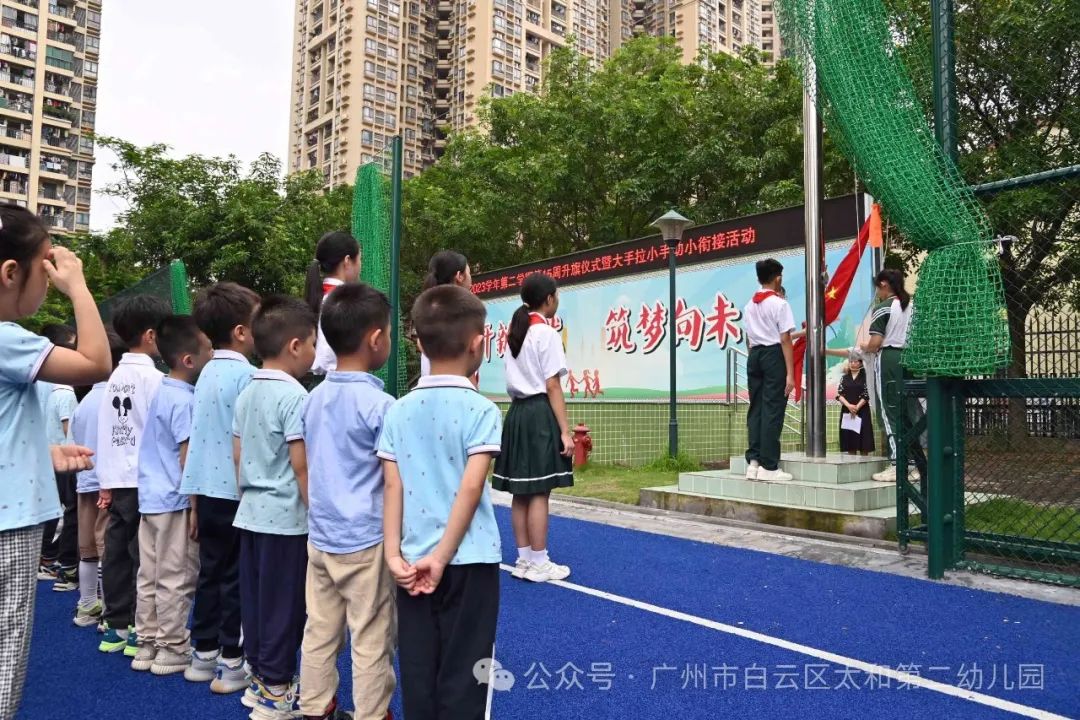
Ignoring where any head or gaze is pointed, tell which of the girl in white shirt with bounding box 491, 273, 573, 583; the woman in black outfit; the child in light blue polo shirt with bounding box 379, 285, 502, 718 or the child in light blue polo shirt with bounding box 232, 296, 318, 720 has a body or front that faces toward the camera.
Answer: the woman in black outfit

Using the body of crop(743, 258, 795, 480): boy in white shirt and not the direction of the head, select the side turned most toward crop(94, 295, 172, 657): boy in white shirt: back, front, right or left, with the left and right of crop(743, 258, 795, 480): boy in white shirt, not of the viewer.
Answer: back

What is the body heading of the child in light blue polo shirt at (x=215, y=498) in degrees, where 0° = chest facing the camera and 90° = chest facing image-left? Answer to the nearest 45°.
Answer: approximately 225°

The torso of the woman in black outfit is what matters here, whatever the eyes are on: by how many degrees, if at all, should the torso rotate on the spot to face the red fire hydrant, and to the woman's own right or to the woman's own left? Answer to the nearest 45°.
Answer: approximately 90° to the woman's own right

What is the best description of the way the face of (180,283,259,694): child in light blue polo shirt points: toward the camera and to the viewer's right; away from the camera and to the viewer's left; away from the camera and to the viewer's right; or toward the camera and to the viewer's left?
away from the camera and to the viewer's right

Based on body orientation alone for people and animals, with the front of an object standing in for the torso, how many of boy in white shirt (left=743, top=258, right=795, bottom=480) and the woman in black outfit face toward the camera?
1

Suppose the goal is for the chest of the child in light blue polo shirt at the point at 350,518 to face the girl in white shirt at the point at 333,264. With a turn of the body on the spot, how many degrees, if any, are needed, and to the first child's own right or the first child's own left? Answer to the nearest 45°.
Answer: approximately 45° to the first child's own left

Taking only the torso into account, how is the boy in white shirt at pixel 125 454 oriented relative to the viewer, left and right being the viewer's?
facing away from the viewer and to the right of the viewer

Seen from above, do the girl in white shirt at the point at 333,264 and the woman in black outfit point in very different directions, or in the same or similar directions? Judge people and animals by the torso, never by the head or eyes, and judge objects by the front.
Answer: very different directions

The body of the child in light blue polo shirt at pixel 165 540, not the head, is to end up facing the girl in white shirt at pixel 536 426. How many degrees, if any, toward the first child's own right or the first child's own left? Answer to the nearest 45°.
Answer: approximately 45° to the first child's own right

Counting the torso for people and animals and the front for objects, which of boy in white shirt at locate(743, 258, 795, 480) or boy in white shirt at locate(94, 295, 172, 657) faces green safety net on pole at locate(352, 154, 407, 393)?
boy in white shirt at locate(94, 295, 172, 657)
